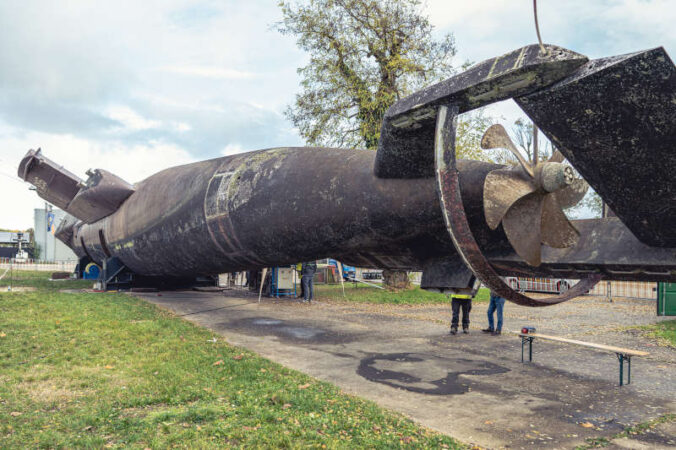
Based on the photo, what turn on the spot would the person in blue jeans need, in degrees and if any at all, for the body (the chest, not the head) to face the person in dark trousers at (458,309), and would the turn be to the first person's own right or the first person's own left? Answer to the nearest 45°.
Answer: approximately 45° to the first person's own left

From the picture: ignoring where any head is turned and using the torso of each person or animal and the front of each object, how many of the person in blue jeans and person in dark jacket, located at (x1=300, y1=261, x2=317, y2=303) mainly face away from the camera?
1

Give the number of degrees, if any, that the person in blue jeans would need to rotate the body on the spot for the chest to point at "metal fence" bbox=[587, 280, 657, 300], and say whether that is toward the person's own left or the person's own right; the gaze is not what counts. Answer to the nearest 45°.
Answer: approximately 90° to the person's own right

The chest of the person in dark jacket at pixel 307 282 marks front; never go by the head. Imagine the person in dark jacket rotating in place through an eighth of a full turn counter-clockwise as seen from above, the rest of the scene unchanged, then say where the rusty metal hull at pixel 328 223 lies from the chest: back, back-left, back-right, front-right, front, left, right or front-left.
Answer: back-left
